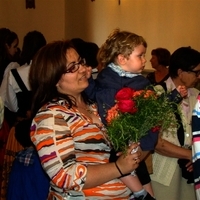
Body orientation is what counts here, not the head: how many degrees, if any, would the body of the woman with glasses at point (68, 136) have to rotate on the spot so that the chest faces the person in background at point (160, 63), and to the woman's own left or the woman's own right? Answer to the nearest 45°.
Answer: approximately 90° to the woman's own left

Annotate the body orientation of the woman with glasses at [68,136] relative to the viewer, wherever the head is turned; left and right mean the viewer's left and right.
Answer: facing to the right of the viewer

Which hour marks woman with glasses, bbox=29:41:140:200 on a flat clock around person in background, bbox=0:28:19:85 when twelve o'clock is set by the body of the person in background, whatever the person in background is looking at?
The woman with glasses is roughly at 3 o'clock from the person in background.

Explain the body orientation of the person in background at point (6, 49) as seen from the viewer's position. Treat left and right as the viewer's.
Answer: facing to the right of the viewer
